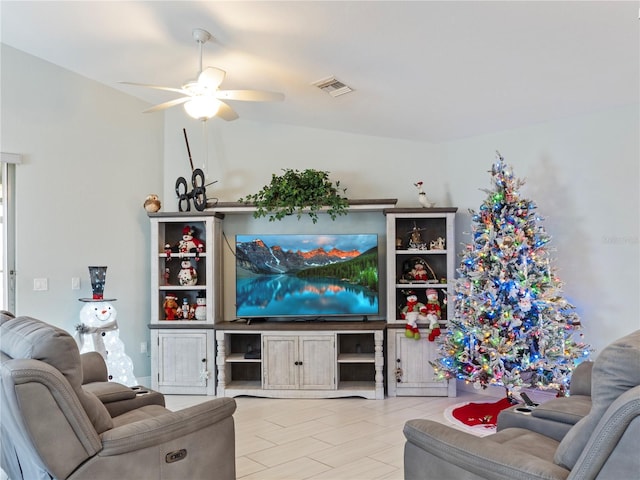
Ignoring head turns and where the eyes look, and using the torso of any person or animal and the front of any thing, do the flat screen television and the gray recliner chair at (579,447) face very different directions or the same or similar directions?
very different directions

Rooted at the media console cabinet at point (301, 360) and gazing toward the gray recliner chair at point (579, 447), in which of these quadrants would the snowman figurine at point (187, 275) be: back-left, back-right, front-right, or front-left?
back-right

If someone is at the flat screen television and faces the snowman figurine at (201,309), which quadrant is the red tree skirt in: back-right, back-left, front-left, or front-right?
back-left

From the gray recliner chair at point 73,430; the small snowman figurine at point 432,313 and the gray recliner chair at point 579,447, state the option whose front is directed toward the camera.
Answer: the small snowman figurine

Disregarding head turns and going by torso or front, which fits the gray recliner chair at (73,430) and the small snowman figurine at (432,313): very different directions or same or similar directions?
very different directions

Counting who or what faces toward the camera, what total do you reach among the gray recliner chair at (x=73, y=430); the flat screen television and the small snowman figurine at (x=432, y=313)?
2

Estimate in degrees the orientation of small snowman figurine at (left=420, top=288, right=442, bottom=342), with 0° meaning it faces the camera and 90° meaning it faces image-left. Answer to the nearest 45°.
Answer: approximately 0°

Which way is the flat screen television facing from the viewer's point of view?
toward the camera

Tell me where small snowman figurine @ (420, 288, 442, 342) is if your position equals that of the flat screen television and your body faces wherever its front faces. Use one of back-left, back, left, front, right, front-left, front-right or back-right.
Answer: left

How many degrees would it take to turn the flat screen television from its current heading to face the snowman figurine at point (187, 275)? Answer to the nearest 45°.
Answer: approximately 90° to its right

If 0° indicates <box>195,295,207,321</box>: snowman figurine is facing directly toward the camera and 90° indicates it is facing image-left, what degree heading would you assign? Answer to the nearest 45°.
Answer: approximately 0°

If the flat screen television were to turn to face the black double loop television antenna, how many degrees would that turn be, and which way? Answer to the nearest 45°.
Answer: approximately 90° to its right

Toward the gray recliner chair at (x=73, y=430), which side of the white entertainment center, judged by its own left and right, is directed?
front

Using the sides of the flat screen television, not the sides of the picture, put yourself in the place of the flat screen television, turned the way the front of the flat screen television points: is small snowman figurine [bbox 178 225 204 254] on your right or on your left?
on your right

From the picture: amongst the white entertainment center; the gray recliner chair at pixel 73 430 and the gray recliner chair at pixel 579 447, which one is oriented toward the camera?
the white entertainment center

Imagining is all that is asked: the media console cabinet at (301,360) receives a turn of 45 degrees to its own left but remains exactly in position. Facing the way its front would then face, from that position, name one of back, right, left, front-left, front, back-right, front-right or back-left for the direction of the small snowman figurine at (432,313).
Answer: front-left
